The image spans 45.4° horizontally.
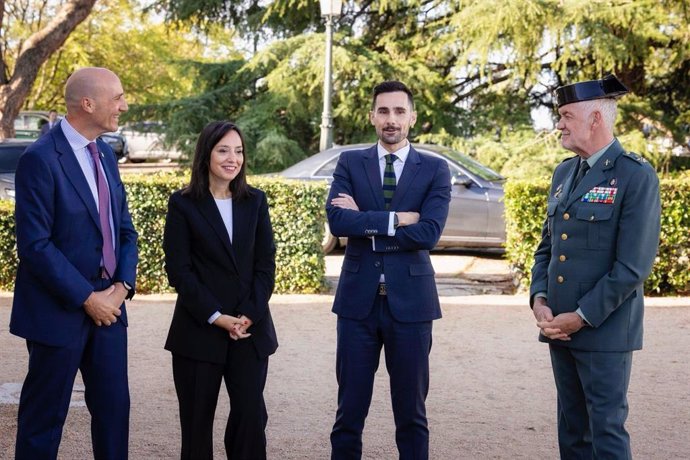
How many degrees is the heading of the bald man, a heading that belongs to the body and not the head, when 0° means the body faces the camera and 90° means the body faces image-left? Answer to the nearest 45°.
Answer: approximately 315°

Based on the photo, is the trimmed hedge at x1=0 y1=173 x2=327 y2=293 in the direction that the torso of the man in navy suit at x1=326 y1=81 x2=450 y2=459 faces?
no

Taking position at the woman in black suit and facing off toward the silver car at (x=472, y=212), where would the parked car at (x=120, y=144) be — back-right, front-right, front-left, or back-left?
front-left

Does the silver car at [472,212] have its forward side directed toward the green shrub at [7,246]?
no

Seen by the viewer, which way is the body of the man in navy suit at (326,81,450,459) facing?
toward the camera

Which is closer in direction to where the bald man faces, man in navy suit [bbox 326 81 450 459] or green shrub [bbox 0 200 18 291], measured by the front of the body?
the man in navy suit

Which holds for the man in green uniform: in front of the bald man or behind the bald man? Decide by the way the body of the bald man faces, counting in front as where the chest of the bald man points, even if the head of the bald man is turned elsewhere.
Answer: in front

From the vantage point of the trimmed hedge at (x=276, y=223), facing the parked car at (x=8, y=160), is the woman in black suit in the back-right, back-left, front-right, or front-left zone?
back-left

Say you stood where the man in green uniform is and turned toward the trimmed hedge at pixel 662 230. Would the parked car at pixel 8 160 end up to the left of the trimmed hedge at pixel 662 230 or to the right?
left

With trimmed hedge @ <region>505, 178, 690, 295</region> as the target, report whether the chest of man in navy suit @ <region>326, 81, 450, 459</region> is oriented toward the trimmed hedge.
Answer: no

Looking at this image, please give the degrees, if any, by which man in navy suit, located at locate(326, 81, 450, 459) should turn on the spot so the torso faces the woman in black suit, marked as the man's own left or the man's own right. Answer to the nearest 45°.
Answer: approximately 90° to the man's own right

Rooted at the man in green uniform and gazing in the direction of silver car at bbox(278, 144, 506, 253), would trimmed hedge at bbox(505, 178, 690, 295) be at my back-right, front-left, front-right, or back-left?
front-right

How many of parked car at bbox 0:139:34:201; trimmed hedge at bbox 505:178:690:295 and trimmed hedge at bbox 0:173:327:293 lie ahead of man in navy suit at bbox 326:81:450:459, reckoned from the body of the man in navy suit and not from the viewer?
0

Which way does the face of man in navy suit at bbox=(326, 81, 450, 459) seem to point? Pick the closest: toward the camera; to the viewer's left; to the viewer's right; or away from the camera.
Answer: toward the camera

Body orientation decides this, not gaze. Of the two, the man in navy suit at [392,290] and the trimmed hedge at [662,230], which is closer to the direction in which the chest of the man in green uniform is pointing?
the man in navy suit

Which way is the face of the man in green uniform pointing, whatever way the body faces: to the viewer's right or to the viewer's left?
to the viewer's left

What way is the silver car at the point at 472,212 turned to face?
to the viewer's right

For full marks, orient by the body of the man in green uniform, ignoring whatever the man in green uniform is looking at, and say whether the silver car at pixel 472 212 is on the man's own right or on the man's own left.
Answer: on the man's own right

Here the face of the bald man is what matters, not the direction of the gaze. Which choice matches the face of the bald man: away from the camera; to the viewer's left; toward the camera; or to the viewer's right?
to the viewer's right
